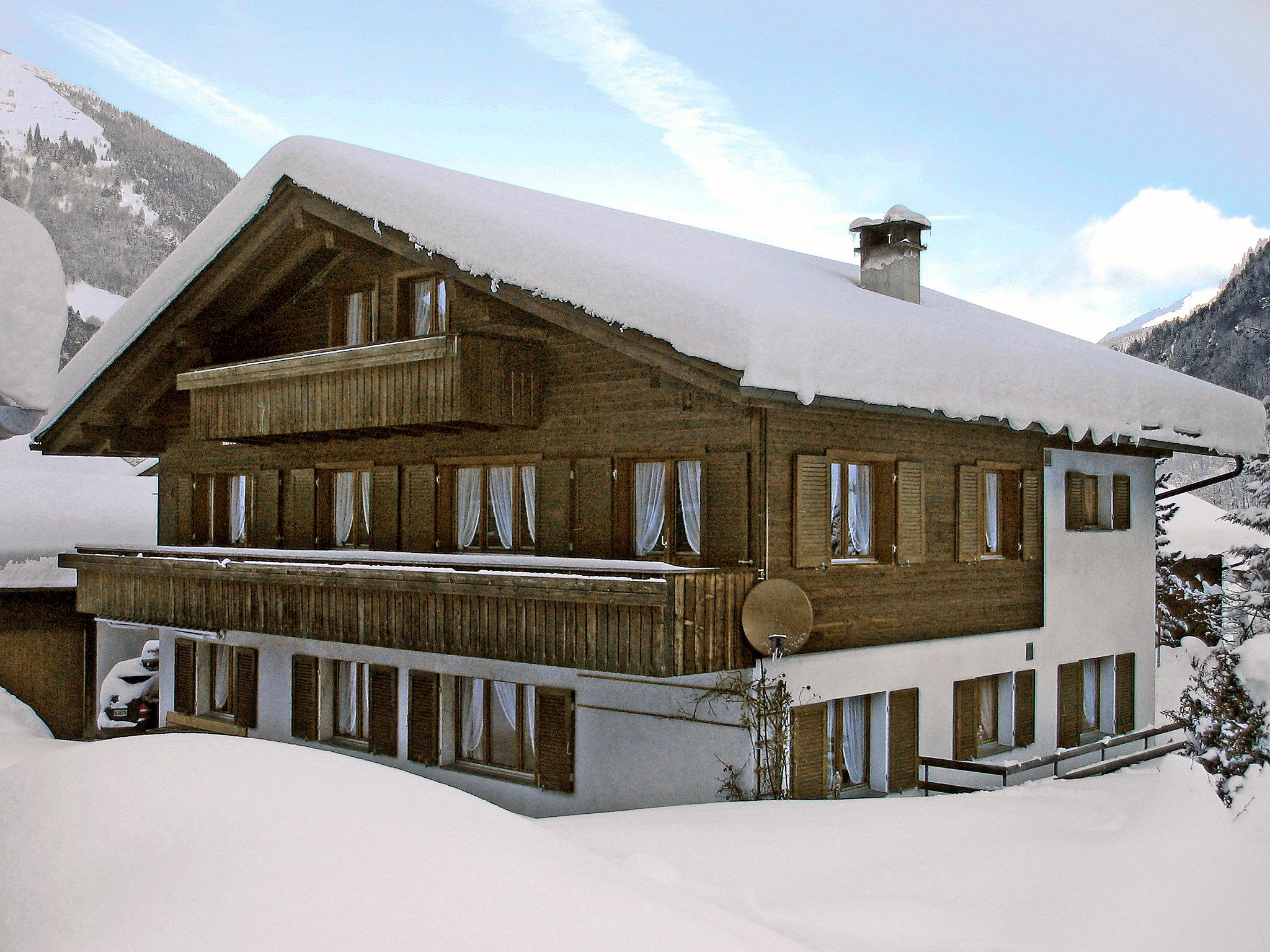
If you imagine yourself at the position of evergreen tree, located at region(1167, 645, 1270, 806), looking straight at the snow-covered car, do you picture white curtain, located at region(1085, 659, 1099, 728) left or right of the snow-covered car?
right

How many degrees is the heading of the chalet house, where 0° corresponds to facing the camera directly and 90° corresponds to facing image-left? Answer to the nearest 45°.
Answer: approximately 45°

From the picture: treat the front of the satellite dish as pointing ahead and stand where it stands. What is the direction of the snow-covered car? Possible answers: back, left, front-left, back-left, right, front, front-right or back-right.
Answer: back-right

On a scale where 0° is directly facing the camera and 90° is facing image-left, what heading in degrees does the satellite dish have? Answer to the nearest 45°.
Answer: approximately 0°

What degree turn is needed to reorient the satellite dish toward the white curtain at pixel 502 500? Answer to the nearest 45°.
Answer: approximately 135° to its right

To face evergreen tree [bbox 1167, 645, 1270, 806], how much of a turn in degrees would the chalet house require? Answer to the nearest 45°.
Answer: approximately 90° to its left

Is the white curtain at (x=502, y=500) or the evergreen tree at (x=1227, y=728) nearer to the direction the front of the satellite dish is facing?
the evergreen tree

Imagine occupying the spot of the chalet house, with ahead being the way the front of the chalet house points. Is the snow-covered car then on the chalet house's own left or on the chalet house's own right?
on the chalet house's own right
